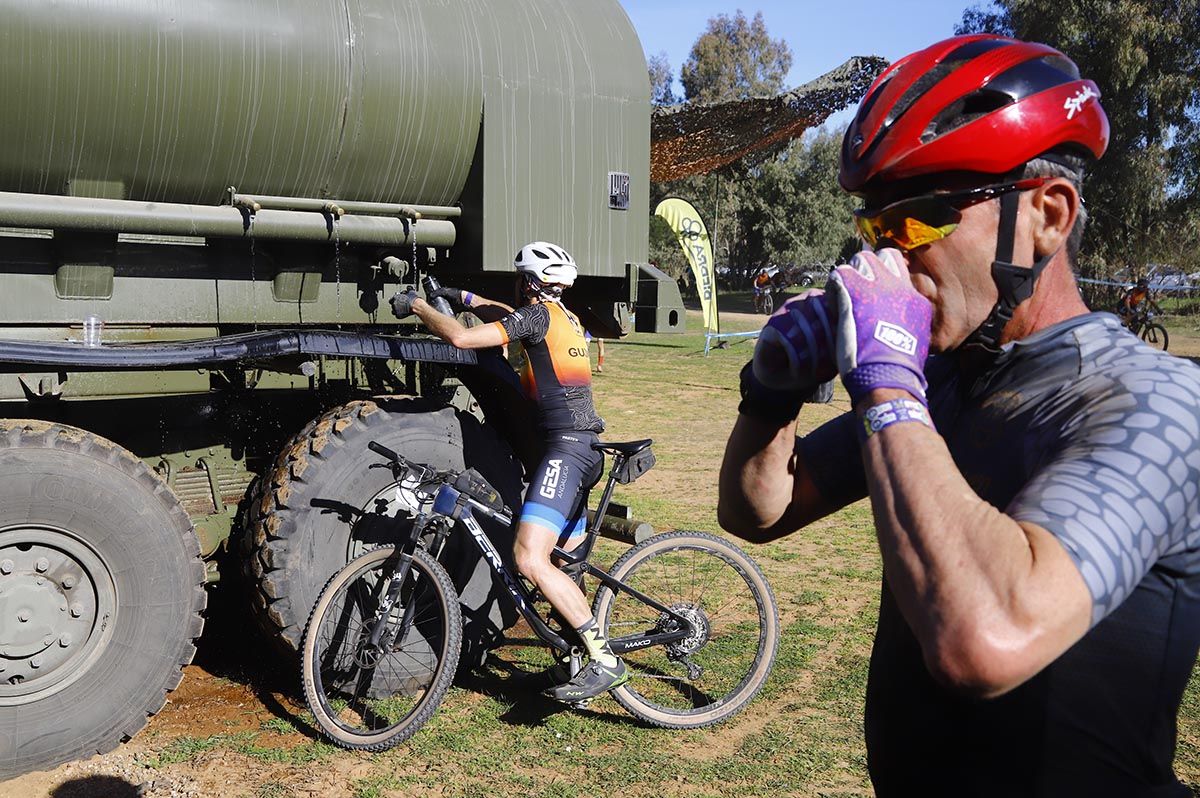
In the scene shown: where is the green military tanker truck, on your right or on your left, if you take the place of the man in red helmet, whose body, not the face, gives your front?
on your right

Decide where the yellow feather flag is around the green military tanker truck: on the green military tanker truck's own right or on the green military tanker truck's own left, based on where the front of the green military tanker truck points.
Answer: on the green military tanker truck's own right

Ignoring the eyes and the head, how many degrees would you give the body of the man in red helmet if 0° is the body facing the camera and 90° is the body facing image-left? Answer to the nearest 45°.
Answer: approximately 45°

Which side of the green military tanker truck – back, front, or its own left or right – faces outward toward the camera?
left

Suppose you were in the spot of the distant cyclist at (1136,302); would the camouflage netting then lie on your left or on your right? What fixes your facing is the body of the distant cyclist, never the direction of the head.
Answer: on your right

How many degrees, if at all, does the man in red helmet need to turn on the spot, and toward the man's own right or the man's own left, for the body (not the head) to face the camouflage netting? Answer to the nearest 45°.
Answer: approximately 135° to the man's own right

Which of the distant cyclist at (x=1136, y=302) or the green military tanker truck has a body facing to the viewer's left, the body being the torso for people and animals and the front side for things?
the green military tanker truck
